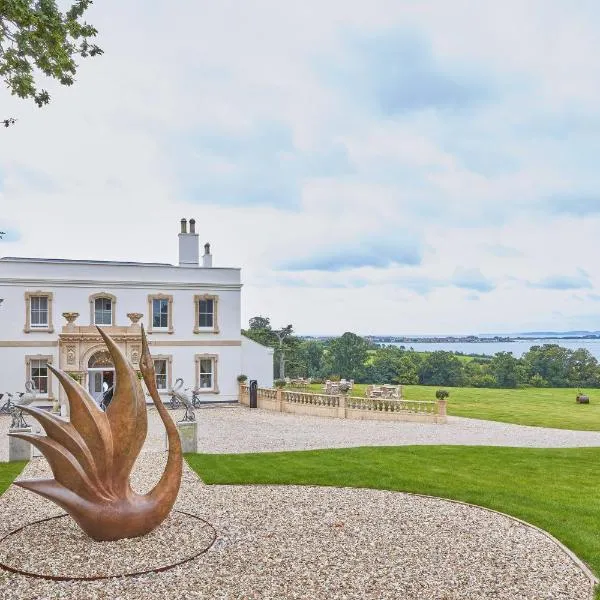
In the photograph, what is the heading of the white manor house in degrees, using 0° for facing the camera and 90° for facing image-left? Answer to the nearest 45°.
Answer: approximately 0°

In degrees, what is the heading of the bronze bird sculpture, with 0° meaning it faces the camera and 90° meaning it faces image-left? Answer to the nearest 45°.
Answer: approximately 270°

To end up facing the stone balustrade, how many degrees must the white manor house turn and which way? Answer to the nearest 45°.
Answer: approximately 45° to its left

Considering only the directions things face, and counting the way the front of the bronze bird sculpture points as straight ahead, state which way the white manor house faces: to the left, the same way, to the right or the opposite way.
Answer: to the right
